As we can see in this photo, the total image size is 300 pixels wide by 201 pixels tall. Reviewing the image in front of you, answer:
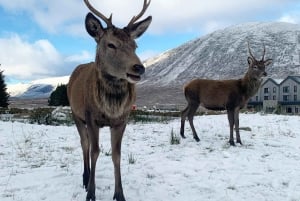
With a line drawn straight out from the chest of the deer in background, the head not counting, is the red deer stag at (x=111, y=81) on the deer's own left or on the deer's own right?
on the deer's own right

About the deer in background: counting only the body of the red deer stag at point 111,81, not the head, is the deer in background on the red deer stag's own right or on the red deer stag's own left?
on the red deer stag's own left

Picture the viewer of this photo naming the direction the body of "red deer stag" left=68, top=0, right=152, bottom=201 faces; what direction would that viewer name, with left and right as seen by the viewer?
facing the viewer and to the right of the viewer

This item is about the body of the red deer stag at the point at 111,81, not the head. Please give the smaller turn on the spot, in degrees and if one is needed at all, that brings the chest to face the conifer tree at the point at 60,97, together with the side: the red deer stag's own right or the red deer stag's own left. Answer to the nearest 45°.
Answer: approximately 135° to the red deer stag's own left

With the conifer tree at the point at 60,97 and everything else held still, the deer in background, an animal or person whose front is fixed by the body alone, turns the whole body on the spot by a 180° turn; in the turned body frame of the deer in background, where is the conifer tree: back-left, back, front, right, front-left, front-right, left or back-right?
front-right

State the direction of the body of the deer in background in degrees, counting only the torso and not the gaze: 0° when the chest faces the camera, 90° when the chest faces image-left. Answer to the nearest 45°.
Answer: approximately 270°

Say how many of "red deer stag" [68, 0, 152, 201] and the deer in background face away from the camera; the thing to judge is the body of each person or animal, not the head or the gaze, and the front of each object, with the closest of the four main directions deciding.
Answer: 0
